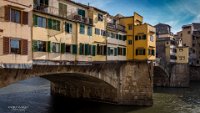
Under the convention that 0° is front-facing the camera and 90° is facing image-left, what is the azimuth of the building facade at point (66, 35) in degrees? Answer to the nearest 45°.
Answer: approximately 315°
